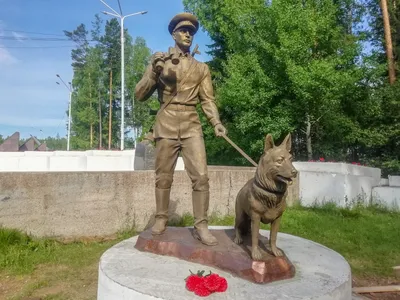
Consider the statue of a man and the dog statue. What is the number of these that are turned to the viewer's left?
0

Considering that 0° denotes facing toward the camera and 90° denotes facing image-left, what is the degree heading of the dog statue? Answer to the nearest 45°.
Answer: approximately 315°

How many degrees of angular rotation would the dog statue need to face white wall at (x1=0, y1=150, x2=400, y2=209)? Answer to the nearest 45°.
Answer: approximately 135° to its left

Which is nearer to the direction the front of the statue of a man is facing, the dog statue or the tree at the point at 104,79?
the dog statue

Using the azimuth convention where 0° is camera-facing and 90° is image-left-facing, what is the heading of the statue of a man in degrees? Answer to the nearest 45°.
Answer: approximately 0°

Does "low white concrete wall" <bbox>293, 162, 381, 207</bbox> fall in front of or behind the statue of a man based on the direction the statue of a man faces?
behind
